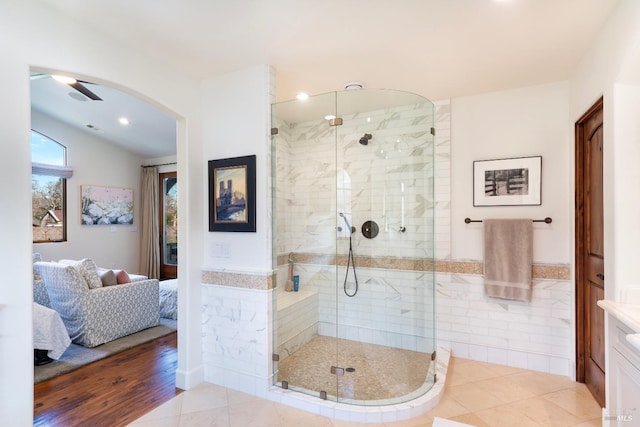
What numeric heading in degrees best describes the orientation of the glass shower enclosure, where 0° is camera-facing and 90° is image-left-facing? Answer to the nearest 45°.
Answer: approximately 0°

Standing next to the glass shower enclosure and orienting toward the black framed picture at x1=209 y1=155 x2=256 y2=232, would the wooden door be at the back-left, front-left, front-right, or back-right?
back-left

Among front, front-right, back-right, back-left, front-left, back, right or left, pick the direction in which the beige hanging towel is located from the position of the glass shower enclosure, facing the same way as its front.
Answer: left

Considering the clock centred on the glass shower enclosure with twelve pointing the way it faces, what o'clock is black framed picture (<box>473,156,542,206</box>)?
The black framed picture is roughly at 9 o'clock from the glass shower enclosure.

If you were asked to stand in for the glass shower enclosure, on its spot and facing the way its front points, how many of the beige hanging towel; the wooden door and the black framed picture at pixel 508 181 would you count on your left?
3

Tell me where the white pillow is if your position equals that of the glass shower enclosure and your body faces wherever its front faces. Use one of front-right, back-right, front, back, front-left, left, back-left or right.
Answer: right

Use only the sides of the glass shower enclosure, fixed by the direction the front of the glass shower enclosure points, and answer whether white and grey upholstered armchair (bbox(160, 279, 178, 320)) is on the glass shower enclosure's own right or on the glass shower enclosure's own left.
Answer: on the glass shower enclosure's own right
